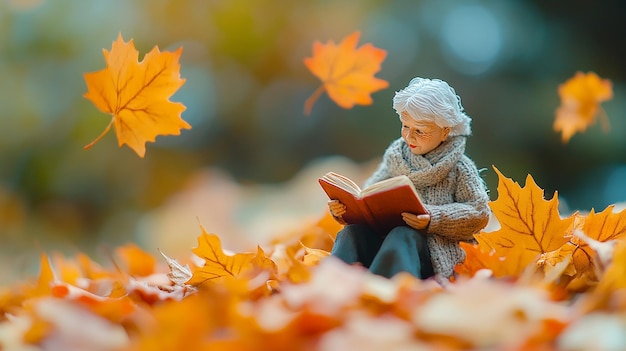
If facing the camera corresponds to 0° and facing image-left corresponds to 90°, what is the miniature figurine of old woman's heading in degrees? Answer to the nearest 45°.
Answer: approximately 45°
